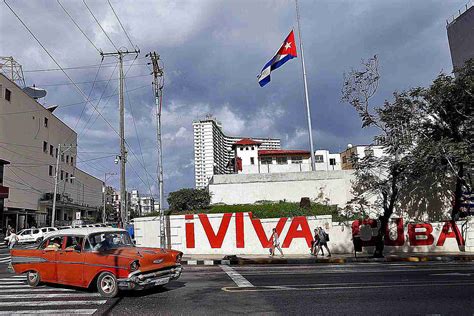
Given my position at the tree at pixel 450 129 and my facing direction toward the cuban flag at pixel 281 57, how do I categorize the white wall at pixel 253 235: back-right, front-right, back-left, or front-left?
front-left

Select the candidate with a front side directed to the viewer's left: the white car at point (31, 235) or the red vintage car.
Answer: the white car

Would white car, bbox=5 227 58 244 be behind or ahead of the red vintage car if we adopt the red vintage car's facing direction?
behind

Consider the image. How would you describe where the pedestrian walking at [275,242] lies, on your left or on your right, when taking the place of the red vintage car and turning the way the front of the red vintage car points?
on your left

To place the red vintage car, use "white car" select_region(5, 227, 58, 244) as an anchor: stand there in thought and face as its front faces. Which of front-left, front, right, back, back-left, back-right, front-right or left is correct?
left

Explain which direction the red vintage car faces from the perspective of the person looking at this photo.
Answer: facing the viewer and to the right of the viewer

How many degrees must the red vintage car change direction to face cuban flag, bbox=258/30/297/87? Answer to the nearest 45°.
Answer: approximately 90° to its left

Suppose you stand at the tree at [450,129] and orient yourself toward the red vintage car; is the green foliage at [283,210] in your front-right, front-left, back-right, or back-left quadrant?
front-right

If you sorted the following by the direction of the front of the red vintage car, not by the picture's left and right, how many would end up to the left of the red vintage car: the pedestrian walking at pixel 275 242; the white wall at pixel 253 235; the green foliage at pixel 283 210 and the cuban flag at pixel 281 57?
4

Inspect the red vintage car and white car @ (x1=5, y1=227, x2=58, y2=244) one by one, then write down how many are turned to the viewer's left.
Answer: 1

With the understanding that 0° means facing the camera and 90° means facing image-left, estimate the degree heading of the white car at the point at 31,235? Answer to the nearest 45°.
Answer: approximately 90°

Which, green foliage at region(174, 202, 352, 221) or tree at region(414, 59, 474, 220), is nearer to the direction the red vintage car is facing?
the tree
